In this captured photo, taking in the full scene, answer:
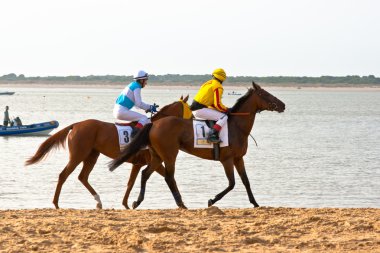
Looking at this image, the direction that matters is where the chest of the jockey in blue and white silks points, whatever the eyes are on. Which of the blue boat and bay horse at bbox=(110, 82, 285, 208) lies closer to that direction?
the bay horse

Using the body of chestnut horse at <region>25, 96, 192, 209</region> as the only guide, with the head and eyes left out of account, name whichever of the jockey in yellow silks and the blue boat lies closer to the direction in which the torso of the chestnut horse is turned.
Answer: the jockey in yellow silks

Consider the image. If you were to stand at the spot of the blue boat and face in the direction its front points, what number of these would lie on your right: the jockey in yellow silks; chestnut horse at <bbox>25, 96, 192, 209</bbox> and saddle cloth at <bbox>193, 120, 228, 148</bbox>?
3

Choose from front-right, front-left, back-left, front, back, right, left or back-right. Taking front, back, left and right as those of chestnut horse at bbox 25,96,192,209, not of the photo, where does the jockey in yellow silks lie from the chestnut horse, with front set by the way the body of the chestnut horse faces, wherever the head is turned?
front

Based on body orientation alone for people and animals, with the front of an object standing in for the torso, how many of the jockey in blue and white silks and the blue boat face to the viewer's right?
2

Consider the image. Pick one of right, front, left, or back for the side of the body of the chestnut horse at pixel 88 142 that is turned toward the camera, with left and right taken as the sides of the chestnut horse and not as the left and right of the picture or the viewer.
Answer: right

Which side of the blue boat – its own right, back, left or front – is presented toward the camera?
right

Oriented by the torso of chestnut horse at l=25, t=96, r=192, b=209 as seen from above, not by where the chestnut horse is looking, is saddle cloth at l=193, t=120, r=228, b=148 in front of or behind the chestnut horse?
in front

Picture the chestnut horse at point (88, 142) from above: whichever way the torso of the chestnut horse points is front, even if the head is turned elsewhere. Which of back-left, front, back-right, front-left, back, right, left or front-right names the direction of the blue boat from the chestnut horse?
left

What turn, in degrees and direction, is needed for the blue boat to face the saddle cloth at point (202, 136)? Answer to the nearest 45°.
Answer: approximately 90° to its right

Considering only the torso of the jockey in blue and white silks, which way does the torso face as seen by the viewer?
to the viewer's right

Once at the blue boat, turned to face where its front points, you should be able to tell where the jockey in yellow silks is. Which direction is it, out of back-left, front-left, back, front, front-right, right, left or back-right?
right

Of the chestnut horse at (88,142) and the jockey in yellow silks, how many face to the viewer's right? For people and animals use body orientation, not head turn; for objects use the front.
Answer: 2

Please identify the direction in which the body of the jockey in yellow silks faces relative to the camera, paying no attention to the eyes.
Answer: to the viewer's right

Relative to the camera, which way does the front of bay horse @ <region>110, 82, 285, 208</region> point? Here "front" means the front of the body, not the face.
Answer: to the viewer's right
